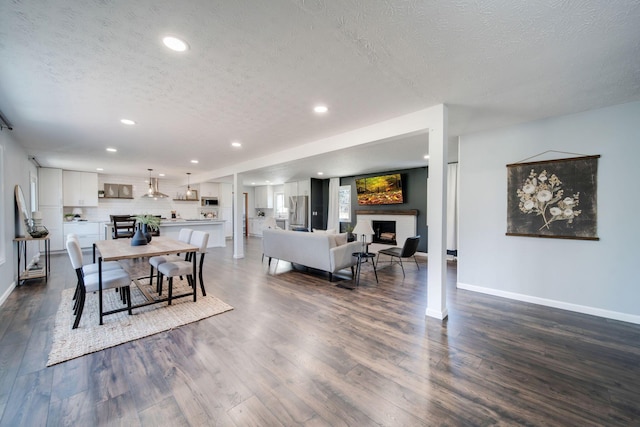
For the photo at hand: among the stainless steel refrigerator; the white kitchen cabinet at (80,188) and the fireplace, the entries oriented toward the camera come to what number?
3

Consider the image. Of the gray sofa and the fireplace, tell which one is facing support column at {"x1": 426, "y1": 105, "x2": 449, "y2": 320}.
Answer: the fireplace

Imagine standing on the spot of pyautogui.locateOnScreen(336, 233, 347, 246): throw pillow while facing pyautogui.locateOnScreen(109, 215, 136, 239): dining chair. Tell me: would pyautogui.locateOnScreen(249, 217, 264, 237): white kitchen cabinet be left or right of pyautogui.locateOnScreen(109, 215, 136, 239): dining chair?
right

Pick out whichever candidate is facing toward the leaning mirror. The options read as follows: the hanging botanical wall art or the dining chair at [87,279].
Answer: the hanging botanical wall art

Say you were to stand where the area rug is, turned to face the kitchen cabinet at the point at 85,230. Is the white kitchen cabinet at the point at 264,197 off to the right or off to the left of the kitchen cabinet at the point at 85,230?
right

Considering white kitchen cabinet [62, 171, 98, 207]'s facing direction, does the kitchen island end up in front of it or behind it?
in front

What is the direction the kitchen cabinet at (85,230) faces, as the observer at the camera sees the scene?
facing the viewer

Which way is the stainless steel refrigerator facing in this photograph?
toward the camera

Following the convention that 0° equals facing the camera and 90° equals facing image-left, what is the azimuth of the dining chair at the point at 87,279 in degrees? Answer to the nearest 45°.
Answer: approximately 270°

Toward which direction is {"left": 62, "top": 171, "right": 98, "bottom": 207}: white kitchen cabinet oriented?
toward the camera

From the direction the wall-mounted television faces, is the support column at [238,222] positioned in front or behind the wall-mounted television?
in front

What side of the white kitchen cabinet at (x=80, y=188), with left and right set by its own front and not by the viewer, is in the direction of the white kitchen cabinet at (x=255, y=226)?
left

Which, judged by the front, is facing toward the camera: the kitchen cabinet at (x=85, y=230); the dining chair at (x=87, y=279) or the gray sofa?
the kitchen cabinet

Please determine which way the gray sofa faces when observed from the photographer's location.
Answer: facing away from the viewer and to the right of the viewer
